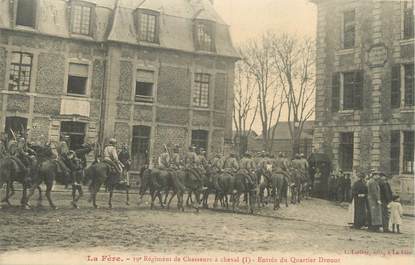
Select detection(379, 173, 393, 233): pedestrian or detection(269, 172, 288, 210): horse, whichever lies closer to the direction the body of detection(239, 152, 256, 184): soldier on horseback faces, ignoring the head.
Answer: the horse

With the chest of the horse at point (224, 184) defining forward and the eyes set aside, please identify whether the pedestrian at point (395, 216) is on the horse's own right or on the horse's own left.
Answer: on the horse's own right

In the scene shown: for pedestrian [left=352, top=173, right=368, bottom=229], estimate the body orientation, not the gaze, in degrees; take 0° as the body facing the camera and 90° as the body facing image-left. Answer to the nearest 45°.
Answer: approximately 0°

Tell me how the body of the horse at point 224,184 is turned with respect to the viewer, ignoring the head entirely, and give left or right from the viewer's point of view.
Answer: facing away from the viewer and to the right of the viewer

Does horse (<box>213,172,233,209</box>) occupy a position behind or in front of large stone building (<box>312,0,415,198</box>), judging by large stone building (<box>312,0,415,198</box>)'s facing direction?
in front

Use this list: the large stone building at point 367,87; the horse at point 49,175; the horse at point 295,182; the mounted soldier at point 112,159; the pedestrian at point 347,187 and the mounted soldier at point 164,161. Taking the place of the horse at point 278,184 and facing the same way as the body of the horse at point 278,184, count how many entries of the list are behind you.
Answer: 3
